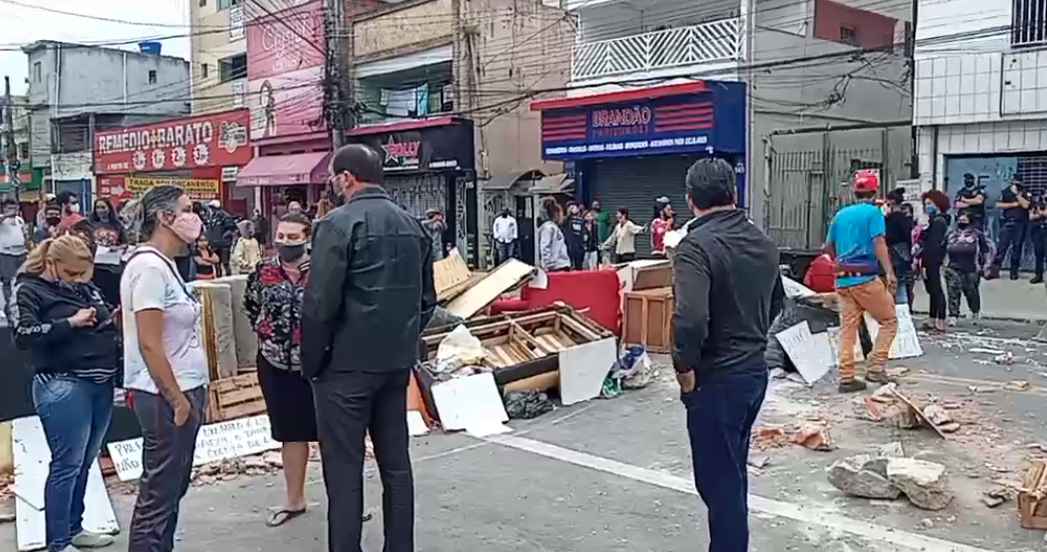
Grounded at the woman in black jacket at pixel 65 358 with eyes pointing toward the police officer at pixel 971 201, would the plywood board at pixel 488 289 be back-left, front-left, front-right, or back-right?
front-left

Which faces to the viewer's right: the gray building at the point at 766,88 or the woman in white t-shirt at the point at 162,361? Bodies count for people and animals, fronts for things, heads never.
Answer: the woman in white t-shirt

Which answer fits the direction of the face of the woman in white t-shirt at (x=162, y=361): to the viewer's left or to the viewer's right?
to the viewer's right

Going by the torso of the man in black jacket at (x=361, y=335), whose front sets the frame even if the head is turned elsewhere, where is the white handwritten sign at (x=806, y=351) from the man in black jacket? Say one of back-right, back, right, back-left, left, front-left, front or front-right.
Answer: right

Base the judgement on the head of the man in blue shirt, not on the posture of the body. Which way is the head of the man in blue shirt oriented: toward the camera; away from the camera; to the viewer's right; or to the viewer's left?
away from the camera

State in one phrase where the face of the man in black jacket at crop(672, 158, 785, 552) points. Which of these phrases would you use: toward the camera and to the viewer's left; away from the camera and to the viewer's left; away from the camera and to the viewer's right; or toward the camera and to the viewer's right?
away from the camera and to the viewer's left

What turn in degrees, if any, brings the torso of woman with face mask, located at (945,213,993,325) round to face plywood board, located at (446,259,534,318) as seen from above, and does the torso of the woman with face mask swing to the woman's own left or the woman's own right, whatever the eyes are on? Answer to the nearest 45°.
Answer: approximately 45° to the woman's own right

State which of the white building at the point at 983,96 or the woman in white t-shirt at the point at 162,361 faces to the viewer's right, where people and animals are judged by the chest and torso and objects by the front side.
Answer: the woman in white t-shirt

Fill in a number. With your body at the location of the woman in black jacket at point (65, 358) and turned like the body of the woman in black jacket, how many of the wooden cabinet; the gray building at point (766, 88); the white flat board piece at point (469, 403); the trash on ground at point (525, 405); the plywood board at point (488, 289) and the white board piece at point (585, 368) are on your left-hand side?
6

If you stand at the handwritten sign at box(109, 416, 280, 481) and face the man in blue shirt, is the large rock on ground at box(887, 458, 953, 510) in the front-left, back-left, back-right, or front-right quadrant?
front-right

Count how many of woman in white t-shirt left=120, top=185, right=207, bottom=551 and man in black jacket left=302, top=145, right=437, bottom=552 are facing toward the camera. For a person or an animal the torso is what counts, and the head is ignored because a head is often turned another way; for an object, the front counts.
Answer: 0

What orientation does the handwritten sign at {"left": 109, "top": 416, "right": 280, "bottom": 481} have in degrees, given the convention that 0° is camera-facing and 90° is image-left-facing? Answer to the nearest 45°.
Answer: approximately 0°

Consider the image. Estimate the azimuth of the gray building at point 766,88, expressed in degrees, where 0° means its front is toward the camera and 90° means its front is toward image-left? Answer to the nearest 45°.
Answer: approximately 45°

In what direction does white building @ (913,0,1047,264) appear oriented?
toward the camera

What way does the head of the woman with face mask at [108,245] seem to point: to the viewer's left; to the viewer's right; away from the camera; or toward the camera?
toward the camera

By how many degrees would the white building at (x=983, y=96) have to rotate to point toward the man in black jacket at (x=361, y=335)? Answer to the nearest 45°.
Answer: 0° — it already faces them

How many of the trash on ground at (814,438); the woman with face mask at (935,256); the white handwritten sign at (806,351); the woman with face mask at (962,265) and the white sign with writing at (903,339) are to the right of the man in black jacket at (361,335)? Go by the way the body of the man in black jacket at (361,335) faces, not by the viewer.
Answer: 5

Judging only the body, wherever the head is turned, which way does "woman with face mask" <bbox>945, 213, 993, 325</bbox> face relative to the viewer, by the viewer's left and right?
facing the viewer

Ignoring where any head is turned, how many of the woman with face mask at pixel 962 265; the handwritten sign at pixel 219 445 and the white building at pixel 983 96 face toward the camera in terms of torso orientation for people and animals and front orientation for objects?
3

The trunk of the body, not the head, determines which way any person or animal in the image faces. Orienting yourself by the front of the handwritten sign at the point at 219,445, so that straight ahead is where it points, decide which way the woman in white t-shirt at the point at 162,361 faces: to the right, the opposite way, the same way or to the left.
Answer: to the left

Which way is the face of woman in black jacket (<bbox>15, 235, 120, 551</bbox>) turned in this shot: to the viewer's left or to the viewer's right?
to the viewer's right

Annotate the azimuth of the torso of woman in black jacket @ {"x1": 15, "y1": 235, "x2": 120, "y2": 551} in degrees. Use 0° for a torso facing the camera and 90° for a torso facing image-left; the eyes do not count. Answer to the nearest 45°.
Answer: approximately 315°
